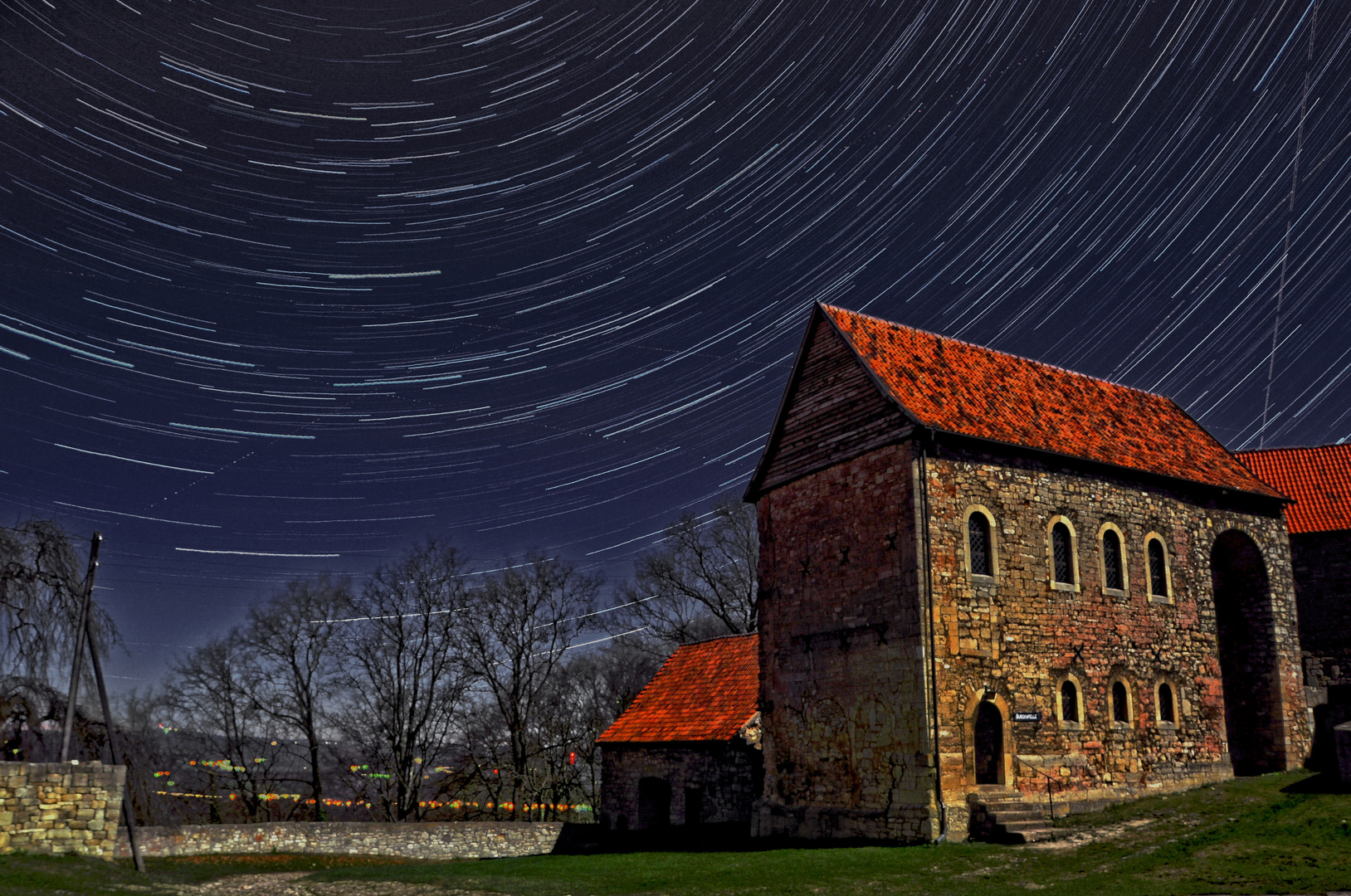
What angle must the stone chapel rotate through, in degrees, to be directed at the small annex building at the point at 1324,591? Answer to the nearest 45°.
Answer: approximately 90° to its left

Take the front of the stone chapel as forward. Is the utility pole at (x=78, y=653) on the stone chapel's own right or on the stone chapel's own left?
on the stone chapel's own right

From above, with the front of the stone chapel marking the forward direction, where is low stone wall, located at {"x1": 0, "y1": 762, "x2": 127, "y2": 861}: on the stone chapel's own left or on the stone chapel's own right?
on the stone chapel's own right

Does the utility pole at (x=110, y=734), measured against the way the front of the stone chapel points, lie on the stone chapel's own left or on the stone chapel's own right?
on the stone chapel's own right

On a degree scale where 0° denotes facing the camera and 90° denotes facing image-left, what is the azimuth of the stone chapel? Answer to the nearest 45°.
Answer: approximately 315°
